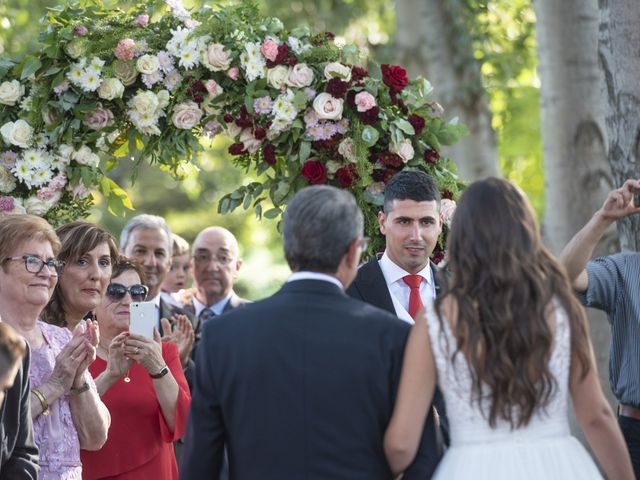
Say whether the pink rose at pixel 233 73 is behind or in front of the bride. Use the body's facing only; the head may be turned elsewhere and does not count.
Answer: in front

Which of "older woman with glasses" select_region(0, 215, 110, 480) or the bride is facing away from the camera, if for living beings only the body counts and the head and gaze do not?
the bride

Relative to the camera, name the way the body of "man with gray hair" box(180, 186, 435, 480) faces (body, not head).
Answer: away from the camera

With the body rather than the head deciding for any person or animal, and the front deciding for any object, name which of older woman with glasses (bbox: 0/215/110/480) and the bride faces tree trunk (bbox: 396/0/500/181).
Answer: the bride

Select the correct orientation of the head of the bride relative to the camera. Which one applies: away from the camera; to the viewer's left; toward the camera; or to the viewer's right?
away from the camera

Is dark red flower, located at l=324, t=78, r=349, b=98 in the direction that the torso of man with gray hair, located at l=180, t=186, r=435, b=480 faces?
yes

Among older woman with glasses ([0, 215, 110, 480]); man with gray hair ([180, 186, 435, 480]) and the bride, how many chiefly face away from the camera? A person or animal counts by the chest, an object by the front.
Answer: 2

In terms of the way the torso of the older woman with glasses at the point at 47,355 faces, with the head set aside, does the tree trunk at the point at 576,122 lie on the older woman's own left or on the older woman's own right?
on the older woman's own left

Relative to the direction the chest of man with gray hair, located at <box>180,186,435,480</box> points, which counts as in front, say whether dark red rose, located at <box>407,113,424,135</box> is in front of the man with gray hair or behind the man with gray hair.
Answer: in front

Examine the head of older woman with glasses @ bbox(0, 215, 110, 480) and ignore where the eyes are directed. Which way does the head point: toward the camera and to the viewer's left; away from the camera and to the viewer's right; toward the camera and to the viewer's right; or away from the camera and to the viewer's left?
toward the camera and to the viewer's right

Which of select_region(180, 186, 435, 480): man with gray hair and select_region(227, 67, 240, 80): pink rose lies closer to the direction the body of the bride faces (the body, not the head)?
the pink rose

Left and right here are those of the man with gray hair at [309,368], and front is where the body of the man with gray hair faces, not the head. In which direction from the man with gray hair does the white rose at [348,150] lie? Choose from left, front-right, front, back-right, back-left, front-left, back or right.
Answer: front

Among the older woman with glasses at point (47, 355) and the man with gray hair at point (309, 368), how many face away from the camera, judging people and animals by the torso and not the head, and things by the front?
1

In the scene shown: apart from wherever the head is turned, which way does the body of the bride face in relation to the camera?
away from the camera

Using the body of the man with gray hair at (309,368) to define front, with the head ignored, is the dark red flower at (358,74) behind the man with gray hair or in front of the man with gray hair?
in front
